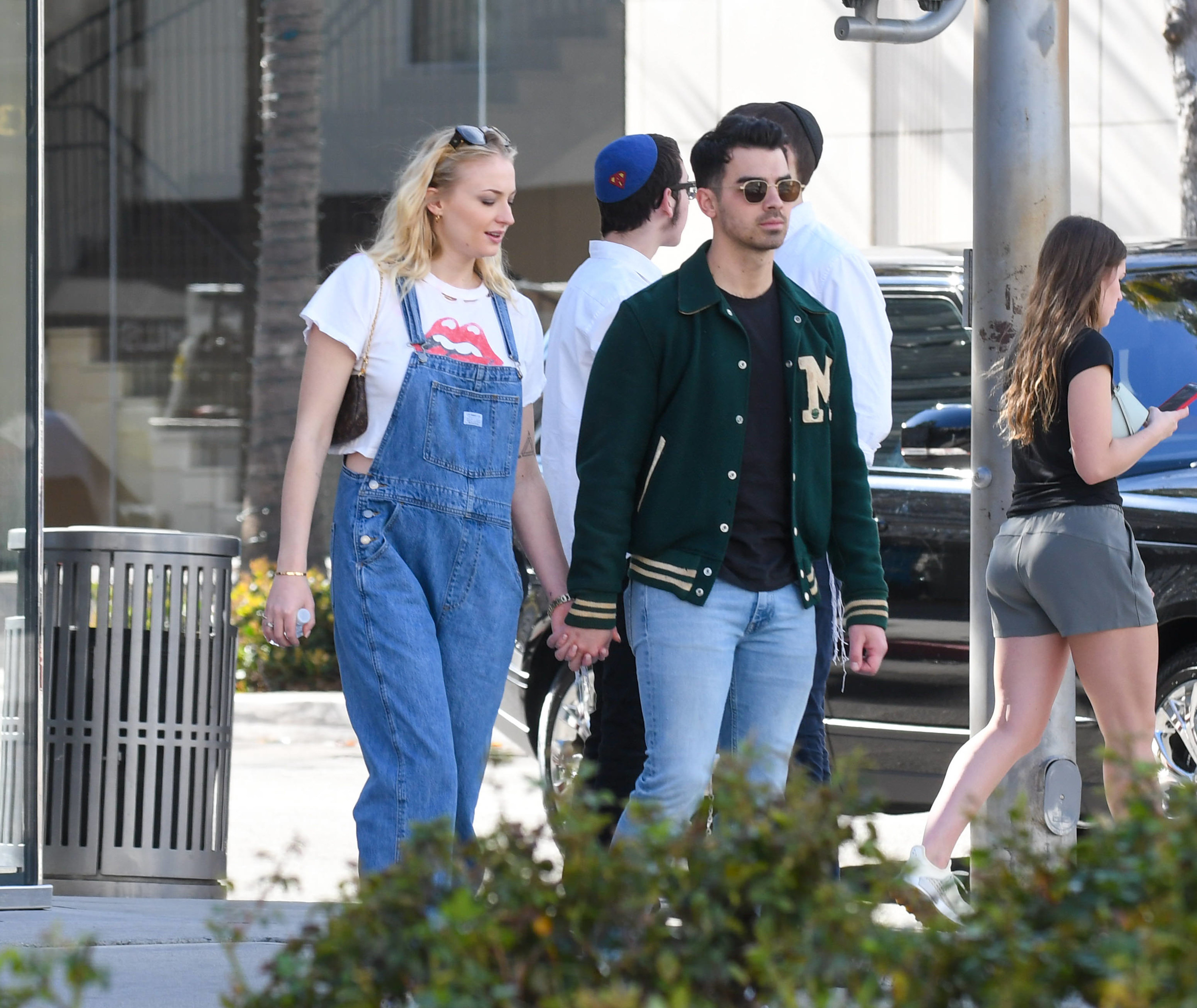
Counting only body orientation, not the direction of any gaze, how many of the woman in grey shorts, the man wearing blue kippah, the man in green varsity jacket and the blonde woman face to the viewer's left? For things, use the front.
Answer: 0

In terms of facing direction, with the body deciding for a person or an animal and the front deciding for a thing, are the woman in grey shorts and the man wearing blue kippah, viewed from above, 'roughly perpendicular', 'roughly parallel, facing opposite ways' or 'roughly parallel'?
roughly parallel

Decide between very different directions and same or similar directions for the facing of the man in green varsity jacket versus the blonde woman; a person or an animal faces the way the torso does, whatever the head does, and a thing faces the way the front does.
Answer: same or similar directions

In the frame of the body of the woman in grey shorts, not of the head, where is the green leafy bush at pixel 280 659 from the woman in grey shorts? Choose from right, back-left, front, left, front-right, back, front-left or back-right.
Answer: left

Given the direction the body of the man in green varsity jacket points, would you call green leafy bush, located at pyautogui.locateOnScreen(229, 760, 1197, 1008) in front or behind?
in front

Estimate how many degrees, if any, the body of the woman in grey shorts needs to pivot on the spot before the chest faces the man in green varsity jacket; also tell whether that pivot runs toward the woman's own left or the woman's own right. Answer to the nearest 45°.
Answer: approximately 180°

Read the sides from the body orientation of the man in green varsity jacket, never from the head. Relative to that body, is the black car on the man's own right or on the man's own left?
on the man's own left

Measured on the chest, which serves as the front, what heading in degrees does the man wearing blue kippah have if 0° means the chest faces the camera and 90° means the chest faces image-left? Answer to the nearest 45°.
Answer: approximately 225°

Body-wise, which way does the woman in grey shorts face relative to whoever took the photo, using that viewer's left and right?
facing away from the viewer and to the right of the viewer

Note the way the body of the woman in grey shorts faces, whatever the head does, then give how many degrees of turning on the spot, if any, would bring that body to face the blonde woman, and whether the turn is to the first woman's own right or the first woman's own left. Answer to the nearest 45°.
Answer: approximately 180°

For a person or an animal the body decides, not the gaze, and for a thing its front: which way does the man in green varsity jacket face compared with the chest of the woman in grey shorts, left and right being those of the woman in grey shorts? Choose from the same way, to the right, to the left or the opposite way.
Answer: to the right

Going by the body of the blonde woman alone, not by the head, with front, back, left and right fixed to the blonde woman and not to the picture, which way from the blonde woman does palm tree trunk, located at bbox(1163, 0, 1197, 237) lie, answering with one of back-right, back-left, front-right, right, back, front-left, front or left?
left

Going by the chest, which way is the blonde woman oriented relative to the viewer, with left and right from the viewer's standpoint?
facing the viewer and to the right of the viewer
